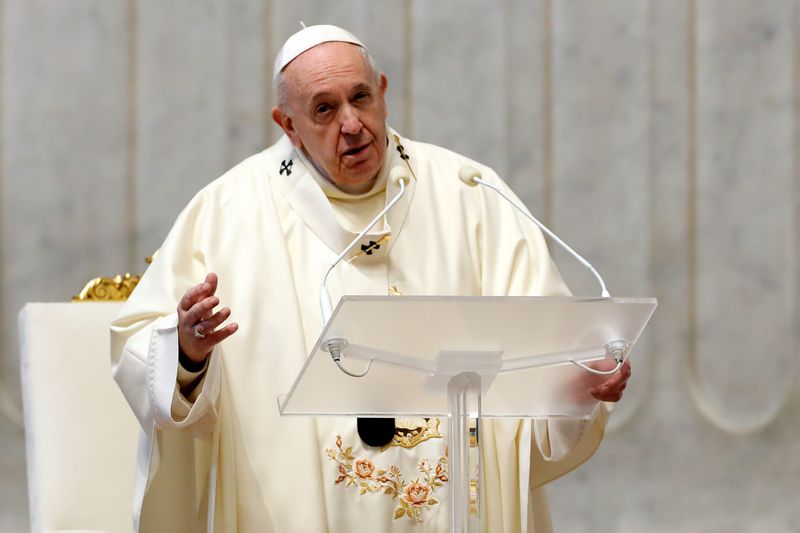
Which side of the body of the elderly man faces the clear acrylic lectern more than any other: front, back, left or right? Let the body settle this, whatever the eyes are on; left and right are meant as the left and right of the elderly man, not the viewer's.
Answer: front

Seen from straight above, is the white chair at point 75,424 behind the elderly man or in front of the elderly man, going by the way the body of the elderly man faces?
behind

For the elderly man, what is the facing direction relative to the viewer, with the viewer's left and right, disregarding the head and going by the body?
facing the viewer and to the right of the viewer

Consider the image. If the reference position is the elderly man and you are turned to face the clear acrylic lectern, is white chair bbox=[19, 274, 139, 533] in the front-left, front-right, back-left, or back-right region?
back-right

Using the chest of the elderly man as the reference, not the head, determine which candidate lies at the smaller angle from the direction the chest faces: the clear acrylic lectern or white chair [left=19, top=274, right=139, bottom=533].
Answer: the clear acrylic lectern

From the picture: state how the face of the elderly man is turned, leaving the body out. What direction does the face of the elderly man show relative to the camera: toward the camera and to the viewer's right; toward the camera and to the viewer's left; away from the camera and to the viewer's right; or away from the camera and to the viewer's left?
toward the camera and to the viewer's right
